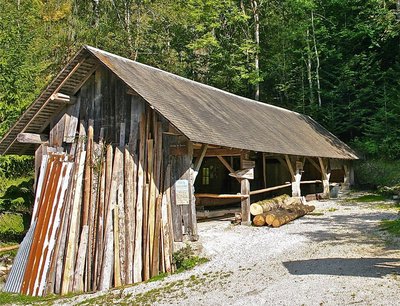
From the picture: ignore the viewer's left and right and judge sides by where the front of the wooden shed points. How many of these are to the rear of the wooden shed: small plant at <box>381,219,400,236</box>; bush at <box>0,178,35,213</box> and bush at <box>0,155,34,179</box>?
2

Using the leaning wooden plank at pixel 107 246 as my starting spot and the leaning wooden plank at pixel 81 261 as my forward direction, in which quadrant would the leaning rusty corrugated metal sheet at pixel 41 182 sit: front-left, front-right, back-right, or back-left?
front-right

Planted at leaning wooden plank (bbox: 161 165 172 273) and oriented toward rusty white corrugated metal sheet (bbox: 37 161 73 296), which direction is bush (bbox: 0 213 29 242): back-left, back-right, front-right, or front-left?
front-right

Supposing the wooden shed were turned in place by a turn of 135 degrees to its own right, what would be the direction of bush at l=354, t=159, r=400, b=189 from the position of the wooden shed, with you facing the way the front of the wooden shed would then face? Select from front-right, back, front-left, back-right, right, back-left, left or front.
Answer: back-right

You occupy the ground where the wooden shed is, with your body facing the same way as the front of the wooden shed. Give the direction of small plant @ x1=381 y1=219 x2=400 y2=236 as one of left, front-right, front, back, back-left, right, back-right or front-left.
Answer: front-left

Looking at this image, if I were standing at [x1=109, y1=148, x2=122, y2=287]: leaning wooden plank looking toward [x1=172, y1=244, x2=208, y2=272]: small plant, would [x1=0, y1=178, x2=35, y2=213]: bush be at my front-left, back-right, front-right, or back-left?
back-left

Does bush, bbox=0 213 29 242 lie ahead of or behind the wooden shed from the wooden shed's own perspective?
behind

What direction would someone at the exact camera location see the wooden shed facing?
facing the viewer and to the right of the viewer

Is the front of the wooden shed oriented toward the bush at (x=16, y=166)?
no
